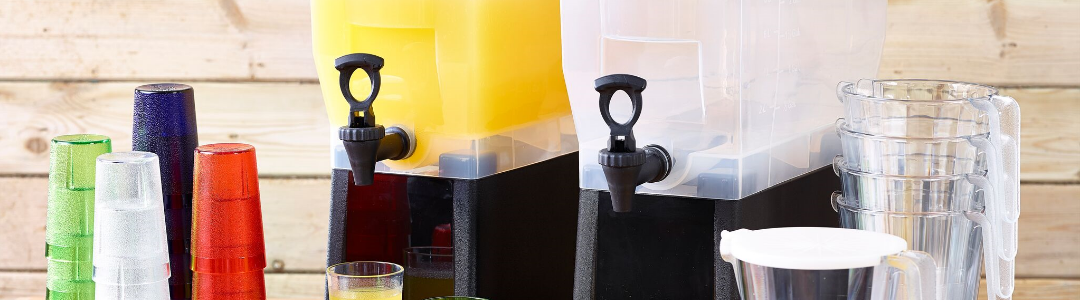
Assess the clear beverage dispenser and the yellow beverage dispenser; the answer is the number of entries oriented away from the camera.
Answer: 0

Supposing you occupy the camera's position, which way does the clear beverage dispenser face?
facing the viewer and to the left of the viewer

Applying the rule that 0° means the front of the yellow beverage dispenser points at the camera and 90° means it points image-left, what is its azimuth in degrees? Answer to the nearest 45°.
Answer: approximately 45°
